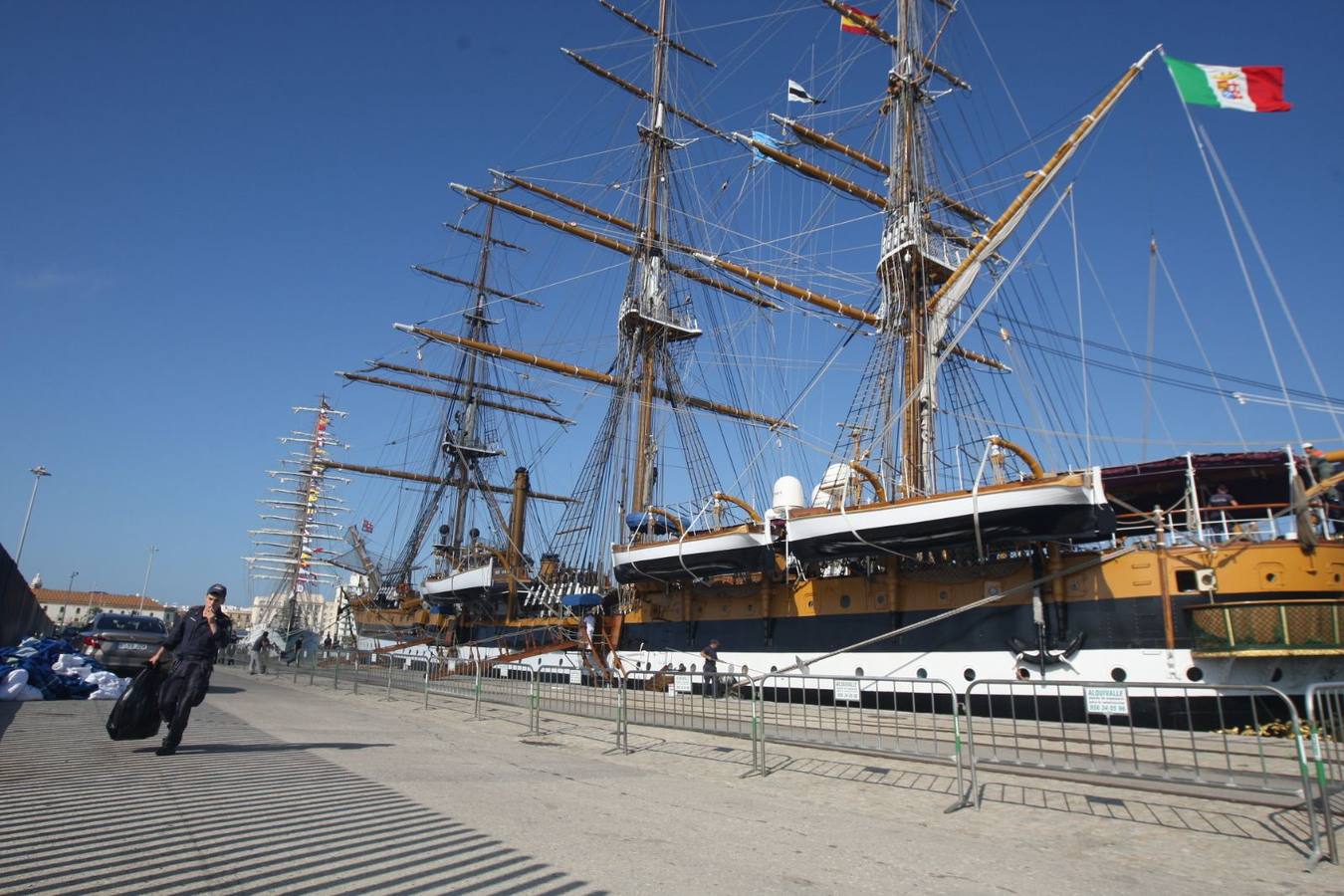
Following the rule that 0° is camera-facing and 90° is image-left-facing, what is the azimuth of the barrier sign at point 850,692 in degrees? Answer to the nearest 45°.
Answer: approximately 0°

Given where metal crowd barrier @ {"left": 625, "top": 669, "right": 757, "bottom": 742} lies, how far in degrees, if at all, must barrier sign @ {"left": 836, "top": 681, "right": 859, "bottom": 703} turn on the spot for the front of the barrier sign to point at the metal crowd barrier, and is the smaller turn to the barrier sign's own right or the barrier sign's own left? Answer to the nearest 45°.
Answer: approximately 135° to the barrier sign's own right

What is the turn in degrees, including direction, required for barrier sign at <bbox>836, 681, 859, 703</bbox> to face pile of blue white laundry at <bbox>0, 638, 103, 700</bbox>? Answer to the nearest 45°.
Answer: approximately 90° to its right

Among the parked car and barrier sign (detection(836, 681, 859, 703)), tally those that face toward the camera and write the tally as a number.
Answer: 1

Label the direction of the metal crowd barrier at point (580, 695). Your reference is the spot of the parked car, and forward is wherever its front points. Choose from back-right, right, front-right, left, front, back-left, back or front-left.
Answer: back-right

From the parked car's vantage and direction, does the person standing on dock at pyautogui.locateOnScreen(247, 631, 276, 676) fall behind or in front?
in front

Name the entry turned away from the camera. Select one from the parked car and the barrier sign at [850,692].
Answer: the parked car

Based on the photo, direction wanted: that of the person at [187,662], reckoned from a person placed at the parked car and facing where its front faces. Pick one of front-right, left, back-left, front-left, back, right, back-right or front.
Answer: back

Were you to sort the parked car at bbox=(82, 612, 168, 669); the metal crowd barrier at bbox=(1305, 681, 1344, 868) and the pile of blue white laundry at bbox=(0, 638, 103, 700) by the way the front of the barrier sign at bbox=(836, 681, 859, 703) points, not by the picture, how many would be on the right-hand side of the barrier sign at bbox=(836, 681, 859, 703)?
2

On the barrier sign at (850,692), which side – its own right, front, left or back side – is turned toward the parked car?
right

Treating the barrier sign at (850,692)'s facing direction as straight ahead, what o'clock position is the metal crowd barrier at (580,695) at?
The metal crowd barrier is roughly at 4 o'clock from the barrier sign.
